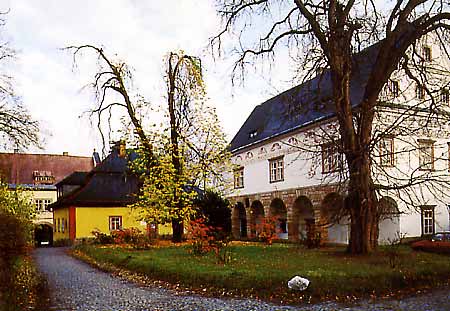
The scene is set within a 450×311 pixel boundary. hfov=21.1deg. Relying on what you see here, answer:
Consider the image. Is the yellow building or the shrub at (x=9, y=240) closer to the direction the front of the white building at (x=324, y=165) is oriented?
the shrub

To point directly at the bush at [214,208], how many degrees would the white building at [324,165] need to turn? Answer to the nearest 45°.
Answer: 0° — it already faces it

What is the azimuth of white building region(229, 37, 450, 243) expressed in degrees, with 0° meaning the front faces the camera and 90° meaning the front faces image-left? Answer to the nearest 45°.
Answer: approximately 45°

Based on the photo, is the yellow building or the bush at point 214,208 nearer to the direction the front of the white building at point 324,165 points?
the bush
